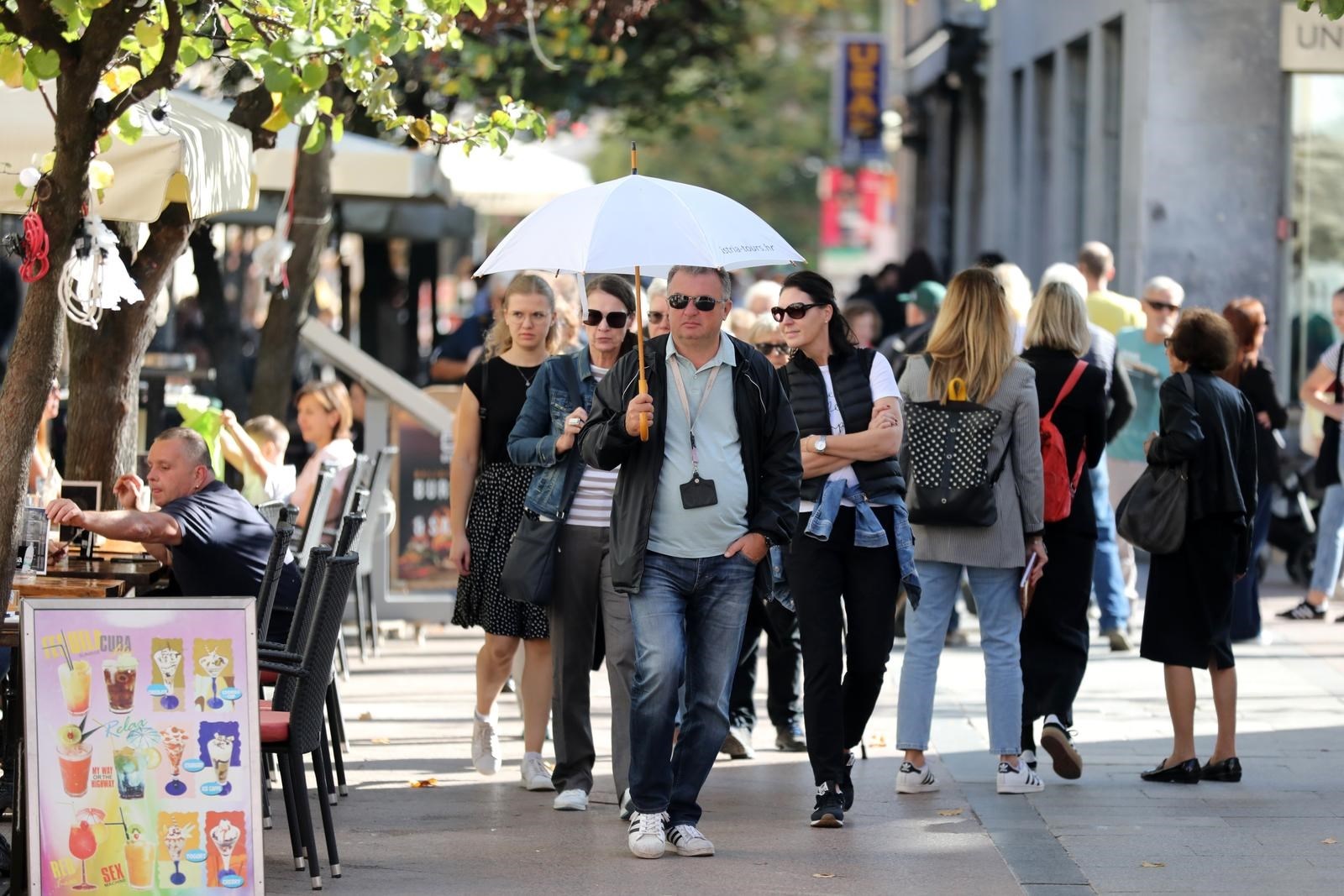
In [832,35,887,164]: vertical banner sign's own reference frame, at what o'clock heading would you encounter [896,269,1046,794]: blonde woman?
The blonde woman is roughly at 12 o'clock from the vertical banner sign.

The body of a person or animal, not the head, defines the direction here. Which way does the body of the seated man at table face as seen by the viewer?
to the viewer's left

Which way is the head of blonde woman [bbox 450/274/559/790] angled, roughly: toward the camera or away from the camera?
toward the camera

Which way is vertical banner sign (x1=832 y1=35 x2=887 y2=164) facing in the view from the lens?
facing the viewer

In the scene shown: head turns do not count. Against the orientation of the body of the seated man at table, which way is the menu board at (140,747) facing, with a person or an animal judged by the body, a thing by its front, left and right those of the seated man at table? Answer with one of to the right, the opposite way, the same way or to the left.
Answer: to the left

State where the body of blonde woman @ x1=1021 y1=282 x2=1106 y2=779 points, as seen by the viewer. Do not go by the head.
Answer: away from the camera

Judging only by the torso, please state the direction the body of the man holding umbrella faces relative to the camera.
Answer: toward the camera

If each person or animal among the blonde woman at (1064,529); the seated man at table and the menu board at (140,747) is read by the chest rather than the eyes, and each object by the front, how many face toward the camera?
1

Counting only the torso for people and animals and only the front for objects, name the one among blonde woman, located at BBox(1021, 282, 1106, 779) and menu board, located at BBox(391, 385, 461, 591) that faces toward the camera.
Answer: the menu board

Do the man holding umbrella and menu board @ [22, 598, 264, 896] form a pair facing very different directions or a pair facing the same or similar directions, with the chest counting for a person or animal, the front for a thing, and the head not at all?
same or similar directions

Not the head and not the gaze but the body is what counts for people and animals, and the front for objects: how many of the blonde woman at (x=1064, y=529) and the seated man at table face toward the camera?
0

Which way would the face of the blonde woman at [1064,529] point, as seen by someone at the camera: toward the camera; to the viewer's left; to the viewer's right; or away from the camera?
away from the camera

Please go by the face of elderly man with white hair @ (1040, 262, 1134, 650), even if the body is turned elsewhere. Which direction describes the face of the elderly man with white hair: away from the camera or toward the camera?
away from the camera

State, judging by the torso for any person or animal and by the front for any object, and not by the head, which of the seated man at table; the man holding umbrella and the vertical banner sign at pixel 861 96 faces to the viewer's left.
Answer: the seated man at table

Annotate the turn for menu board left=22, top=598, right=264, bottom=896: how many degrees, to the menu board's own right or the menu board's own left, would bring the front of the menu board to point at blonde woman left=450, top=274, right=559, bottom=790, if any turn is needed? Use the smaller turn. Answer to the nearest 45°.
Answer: approximately 135° to the menu board's own left

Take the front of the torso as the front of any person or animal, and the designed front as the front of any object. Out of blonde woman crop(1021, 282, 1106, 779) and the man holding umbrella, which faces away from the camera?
the blonde woman

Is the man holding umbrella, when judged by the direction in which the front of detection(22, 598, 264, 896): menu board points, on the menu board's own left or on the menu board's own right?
on the menu board's own left

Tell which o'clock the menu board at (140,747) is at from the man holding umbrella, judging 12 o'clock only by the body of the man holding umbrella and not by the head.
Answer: The menu board is roughly at 2 o'clock from the man holding umbrella.

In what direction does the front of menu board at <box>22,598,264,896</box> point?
toward the camera
